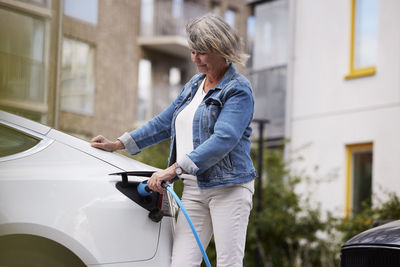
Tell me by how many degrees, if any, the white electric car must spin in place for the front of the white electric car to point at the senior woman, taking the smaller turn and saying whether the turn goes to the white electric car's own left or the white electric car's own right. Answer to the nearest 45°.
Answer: approximately 180°

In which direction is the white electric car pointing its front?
to the viewer's left

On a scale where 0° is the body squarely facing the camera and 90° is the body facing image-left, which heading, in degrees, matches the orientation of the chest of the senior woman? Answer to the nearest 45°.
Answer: approximately 45°

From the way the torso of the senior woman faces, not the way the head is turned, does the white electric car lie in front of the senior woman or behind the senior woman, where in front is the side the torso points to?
in front

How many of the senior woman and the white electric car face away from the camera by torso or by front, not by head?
0
